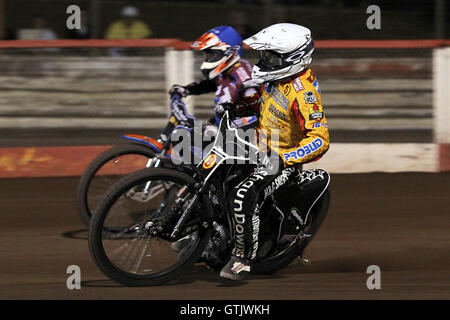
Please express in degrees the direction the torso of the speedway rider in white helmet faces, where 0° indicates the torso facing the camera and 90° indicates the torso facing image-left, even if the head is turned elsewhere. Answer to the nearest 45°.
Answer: approximately 45°

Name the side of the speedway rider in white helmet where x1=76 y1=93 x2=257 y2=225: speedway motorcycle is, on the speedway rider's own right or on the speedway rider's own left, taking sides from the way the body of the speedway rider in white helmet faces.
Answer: on the speedway rider's own right

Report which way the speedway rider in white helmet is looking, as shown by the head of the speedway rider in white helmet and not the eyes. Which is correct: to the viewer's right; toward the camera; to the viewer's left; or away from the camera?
to the viewer's left

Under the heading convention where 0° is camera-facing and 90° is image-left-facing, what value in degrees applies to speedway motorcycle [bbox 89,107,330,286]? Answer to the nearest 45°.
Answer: approximately 45°

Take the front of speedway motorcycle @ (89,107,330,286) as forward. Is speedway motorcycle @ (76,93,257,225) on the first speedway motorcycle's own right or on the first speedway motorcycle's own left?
on the first speedway motorcycle's own right
